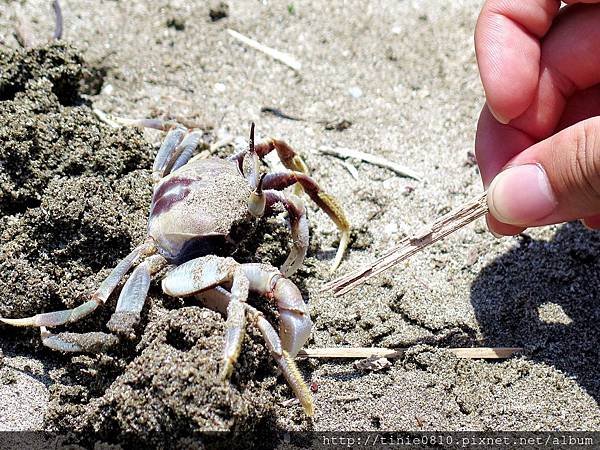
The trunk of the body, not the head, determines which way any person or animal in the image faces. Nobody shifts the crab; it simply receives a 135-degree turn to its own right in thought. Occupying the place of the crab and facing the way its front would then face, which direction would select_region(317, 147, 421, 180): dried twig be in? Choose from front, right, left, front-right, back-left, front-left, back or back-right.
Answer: back

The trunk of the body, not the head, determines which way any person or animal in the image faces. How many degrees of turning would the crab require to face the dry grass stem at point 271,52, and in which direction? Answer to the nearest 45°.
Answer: approximately 90° to its left

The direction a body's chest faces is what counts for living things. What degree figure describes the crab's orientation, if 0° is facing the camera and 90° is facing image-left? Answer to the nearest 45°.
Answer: approximately 270°
